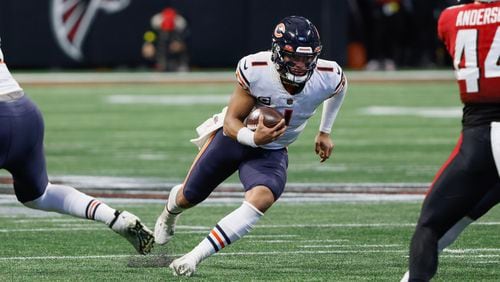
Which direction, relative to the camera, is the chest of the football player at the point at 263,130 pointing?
toward the camera

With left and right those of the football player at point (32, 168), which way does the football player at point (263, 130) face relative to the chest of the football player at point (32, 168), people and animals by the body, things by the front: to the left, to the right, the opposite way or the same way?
to the left

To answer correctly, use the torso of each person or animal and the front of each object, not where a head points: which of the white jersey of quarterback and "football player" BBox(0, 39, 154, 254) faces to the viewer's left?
the football player

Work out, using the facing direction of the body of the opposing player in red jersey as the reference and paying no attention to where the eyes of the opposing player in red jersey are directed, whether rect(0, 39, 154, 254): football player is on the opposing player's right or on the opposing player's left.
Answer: on the opposing player's left

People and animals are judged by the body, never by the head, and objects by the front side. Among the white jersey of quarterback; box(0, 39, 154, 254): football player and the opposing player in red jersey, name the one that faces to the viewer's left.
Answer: the football player

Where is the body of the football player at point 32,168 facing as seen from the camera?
to the viewer's left

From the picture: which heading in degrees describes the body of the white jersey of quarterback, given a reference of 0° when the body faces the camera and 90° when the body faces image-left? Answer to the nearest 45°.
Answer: approximately 0°

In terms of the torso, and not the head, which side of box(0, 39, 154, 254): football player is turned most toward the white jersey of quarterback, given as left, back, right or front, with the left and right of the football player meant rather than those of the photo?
back

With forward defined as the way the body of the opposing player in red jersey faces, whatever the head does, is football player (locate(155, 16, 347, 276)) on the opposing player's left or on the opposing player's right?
on the opposing player's left

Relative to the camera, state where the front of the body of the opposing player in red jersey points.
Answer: away from the camera

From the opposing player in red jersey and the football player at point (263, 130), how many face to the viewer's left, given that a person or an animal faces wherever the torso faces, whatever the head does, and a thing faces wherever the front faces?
0
